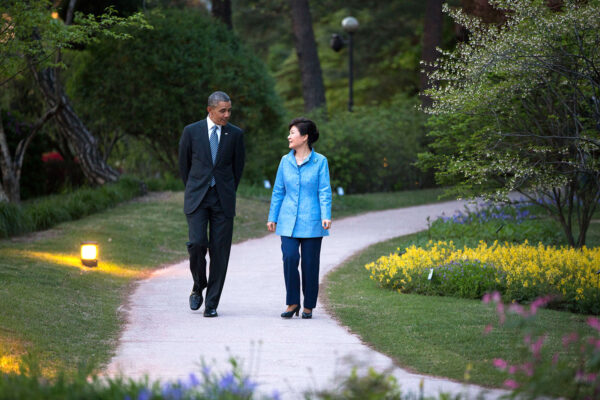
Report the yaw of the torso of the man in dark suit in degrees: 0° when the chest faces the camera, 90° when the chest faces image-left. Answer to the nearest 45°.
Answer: approximately 0°

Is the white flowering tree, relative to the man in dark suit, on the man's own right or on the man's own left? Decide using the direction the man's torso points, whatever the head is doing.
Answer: on the man's own left

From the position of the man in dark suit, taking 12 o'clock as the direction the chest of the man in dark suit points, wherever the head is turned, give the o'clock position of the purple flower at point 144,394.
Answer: The purple flower is roughly at 12 o'clock from the man in dark suit.

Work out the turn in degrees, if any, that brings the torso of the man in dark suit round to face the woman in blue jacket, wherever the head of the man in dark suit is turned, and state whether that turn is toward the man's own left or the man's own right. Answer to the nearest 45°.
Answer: approximately 90° to the man's own left

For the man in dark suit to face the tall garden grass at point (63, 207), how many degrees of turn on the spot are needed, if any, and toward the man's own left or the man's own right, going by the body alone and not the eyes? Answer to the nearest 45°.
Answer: approximately 180°

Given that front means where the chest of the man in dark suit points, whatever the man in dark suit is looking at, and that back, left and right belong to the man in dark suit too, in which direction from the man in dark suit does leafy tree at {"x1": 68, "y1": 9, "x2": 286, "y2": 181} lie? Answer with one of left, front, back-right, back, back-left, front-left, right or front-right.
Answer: back

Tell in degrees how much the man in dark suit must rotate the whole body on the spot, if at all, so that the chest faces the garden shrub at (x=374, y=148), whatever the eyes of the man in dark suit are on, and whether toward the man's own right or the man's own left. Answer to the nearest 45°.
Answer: approximately 180°

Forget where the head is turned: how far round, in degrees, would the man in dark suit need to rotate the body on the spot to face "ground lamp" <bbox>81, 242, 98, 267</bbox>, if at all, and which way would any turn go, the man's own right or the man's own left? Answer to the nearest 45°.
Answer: approximately 135° to the man's own right
